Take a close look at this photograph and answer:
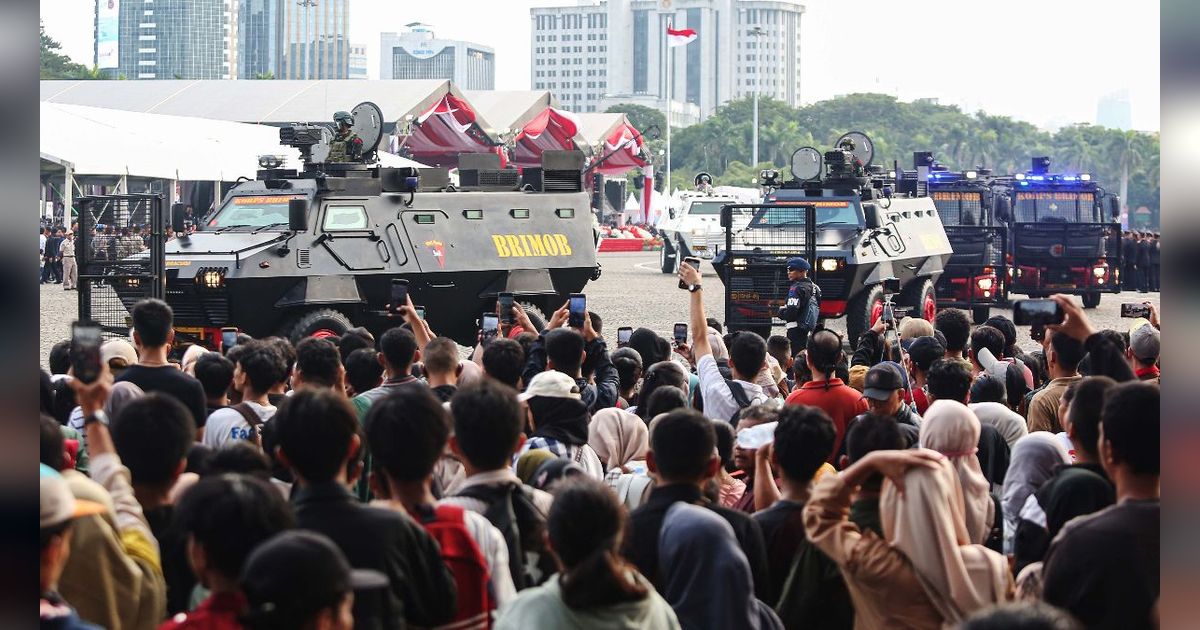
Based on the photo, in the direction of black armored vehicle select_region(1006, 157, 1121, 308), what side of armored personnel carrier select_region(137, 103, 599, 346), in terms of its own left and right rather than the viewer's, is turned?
back

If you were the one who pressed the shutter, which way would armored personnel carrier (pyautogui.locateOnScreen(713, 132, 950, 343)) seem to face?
facing the viewer and to the left of the viewer

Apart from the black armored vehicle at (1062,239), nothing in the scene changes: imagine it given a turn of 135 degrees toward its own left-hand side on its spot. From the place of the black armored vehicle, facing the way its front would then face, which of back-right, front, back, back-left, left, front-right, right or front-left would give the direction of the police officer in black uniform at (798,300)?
back-right

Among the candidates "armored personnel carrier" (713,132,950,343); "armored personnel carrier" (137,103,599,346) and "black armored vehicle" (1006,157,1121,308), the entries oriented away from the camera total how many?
0

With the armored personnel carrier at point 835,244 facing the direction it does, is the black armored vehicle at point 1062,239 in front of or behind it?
behind

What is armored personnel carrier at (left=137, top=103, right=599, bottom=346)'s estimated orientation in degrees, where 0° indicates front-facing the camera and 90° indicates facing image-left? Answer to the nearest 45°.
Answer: approximately 45°

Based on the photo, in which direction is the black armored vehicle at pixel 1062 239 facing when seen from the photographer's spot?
facing the viewer

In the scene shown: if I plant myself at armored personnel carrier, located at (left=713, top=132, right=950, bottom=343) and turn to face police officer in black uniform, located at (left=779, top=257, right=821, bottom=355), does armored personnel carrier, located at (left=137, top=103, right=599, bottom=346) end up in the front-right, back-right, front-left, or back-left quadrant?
front-right

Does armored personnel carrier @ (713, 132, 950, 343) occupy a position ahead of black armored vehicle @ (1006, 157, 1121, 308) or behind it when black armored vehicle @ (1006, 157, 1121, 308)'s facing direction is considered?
ahead

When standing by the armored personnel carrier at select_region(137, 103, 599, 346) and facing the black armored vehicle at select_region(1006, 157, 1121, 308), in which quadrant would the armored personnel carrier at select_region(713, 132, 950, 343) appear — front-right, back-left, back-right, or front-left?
front-right
